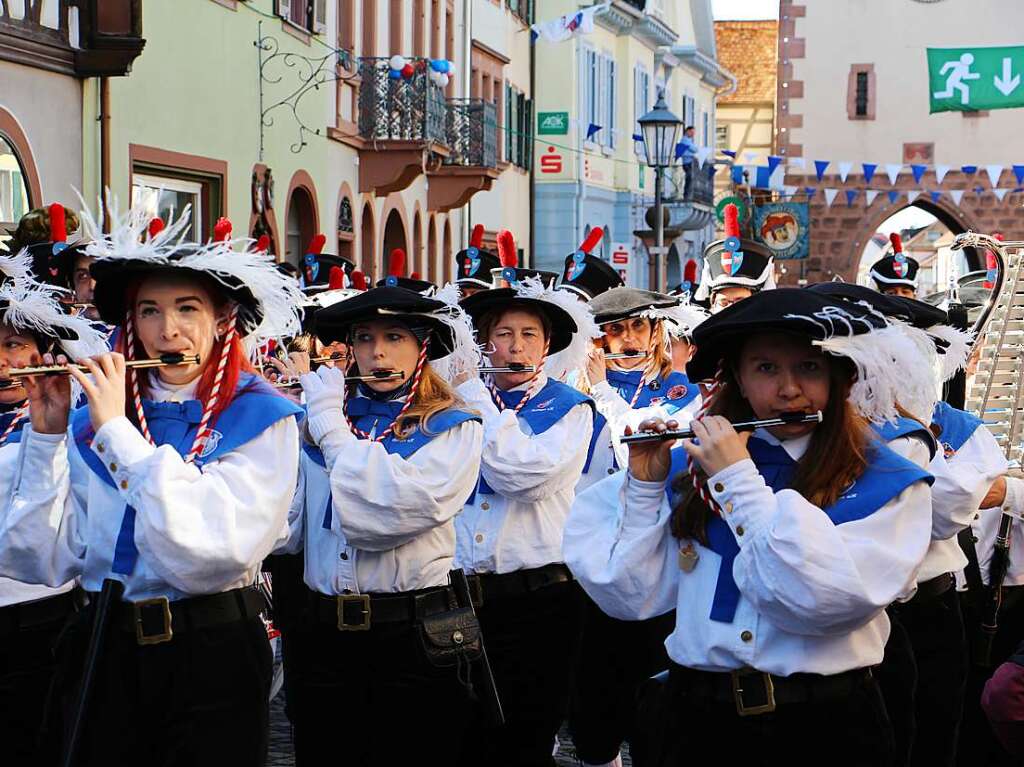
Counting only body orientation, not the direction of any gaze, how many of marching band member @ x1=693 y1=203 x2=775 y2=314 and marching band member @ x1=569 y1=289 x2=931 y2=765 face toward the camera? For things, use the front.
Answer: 2

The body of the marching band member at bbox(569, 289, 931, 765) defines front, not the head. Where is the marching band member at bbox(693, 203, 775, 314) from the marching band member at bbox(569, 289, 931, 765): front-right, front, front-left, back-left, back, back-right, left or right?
back

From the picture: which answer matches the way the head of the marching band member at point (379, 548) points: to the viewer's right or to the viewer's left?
to the viewer's left

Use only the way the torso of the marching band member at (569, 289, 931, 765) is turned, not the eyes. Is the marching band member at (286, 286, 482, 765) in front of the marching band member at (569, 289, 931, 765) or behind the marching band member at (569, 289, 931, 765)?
behind

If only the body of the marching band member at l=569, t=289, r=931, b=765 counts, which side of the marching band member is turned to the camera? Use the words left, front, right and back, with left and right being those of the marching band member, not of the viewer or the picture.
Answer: front

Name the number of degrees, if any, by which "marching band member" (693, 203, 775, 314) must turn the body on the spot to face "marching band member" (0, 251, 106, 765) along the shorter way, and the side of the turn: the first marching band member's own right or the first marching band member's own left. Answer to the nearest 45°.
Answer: approximately 45° to the first marching band member's own right

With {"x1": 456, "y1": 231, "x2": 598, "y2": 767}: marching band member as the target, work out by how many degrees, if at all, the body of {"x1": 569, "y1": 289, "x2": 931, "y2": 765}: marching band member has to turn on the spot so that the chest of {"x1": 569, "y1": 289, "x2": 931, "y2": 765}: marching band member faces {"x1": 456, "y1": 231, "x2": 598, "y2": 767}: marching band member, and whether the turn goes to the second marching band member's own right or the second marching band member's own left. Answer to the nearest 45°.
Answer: approximately 180°

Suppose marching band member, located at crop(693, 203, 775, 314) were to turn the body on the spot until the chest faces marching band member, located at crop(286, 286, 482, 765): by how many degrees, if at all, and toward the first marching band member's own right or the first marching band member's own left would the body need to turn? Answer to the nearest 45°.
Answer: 0° — they already face them

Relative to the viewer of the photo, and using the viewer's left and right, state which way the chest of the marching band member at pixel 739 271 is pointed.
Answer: facing the viewer
